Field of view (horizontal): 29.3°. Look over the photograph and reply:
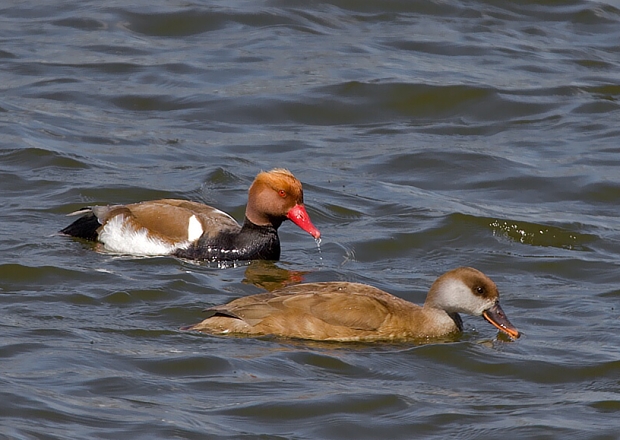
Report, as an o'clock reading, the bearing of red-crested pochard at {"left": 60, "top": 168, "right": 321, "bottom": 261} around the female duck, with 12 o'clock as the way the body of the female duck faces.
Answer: The red-crested pochard is roughly at 8 o'clock from the female duck.

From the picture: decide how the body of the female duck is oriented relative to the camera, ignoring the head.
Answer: to the viewer's right

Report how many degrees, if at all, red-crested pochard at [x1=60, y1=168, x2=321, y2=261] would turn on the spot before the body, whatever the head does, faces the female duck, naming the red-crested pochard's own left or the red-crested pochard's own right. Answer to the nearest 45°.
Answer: approximately 90° to the red-crested pochard's own right

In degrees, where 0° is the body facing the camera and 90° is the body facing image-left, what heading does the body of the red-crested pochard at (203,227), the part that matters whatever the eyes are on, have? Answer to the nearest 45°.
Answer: approximately 270°

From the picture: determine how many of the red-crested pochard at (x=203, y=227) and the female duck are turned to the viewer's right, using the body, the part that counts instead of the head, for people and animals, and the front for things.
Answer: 2
